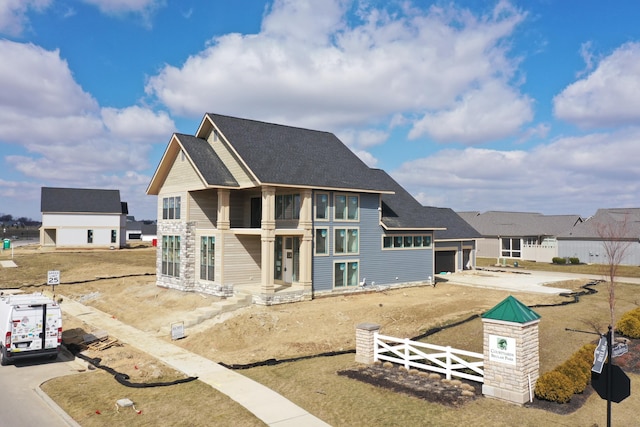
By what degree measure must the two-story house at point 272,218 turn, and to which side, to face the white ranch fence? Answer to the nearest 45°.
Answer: approximately 45° to its left

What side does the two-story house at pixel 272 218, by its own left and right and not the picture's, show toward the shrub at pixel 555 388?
left

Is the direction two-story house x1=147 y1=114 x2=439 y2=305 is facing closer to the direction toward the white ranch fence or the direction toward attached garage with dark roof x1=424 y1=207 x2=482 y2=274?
the white ranch fence

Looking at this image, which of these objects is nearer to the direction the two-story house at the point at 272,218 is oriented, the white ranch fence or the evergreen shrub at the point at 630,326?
the white ranch fence

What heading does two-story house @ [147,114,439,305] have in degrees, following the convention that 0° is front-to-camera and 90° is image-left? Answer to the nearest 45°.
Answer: approximately 45°

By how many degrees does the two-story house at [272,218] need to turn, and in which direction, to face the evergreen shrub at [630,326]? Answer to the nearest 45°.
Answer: approximately 90° to its left
